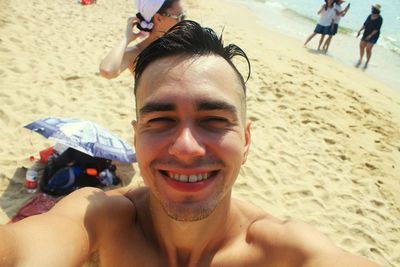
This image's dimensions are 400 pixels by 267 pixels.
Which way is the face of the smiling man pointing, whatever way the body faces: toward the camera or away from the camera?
toward the camera

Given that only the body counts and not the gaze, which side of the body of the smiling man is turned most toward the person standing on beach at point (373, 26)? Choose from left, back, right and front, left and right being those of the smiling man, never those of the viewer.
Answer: back

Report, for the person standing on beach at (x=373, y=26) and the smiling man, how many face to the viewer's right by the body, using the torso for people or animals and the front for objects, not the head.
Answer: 0

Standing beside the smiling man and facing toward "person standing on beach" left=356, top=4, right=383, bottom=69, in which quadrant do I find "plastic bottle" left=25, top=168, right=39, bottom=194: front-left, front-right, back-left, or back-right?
front-left

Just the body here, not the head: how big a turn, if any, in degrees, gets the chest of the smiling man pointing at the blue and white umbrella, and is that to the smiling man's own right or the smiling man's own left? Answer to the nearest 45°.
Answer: approximately 135° to the smiling man's own right

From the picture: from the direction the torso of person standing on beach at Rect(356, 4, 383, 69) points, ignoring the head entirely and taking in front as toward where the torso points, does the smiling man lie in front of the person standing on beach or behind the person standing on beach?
in front

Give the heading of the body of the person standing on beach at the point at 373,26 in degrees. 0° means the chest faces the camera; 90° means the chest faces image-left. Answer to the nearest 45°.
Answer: approximately 45°

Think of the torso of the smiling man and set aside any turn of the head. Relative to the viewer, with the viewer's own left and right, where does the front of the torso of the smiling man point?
facing the viewer

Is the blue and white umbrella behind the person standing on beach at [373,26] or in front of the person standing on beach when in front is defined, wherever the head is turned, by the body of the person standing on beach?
in front

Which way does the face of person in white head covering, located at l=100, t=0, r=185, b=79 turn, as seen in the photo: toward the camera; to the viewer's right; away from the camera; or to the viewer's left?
to the viewer's right

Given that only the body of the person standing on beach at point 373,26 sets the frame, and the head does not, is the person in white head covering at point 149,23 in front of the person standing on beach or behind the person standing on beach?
in front
